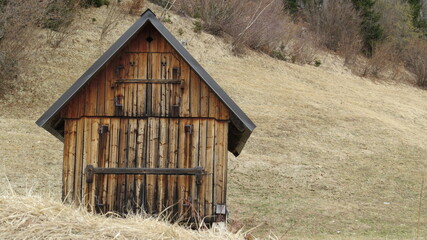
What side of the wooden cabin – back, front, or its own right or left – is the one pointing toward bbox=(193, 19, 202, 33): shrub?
back

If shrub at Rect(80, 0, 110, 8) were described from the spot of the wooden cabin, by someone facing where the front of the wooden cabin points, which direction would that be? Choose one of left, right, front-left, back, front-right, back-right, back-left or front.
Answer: back

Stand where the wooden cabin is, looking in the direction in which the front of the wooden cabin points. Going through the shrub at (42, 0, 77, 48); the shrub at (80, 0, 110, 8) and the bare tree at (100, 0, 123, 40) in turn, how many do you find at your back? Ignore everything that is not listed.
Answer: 3

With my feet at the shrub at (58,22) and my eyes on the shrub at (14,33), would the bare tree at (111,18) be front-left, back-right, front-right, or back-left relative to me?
back-left

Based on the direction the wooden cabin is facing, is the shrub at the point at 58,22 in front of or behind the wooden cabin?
behind

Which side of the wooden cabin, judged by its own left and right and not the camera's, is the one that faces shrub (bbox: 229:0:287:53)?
back

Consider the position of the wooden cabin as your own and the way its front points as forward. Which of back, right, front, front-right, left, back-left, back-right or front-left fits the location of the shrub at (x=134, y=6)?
back

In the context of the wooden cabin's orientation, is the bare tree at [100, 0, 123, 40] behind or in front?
behind

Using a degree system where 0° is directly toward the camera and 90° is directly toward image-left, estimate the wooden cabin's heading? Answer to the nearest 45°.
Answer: approximately 0°

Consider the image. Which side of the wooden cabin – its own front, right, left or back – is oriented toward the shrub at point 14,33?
back
